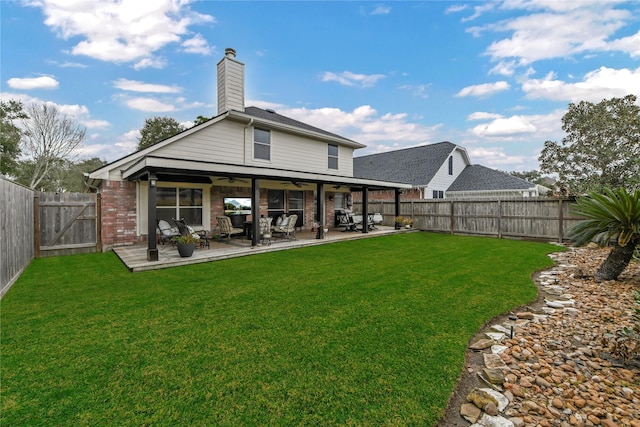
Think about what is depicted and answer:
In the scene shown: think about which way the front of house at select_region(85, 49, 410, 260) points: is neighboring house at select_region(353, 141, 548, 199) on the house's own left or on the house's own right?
on the house's own right

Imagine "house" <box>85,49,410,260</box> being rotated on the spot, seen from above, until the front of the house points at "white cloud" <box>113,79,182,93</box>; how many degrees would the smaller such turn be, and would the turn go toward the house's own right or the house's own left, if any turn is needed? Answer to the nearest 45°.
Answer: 0° — it already faces it

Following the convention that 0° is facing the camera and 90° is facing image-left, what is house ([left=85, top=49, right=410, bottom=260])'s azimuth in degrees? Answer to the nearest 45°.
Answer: approximately 135°

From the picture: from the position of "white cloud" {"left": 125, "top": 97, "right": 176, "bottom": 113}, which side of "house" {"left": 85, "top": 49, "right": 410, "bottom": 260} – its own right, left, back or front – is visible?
front

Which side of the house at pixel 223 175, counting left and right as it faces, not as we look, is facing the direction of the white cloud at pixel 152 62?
front
